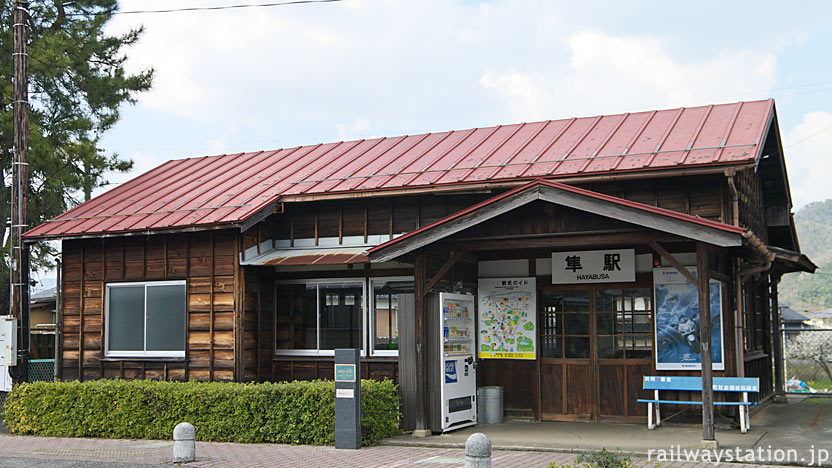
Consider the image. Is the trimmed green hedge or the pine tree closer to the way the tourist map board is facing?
the trimmed green hedge

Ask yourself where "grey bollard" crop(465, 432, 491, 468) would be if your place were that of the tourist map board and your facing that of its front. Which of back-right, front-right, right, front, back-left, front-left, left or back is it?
front

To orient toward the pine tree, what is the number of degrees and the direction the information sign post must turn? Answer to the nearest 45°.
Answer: approximately 135° to its right

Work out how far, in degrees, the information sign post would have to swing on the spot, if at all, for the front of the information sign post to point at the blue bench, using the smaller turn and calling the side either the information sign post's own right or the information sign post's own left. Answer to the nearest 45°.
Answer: approximately 90° to the information sign post's own left

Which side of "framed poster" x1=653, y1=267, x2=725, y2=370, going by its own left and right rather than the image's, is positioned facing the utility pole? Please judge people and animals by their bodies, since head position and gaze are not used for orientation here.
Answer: right

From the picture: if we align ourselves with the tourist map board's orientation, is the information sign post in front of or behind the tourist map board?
in front

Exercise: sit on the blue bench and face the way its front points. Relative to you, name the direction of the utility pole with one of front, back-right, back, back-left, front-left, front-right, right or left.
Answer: right

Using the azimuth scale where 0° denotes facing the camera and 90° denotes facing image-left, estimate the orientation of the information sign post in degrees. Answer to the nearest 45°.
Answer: approximately 0°

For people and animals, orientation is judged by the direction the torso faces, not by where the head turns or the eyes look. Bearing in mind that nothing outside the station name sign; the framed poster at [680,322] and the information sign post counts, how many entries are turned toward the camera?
3

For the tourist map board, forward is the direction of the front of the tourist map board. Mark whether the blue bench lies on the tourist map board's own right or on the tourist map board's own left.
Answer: on the tourist map board's own left

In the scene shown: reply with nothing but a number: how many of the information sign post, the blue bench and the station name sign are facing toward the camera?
3

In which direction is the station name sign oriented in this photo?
toward the camera

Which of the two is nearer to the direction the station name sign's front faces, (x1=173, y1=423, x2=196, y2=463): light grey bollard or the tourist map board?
the light grey bollard
